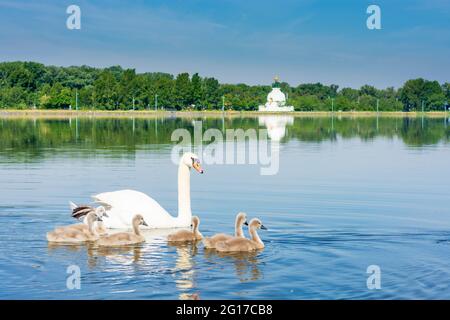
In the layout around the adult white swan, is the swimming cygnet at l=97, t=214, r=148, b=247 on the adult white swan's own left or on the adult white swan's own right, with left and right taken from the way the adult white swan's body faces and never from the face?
on the adult white swan's own right

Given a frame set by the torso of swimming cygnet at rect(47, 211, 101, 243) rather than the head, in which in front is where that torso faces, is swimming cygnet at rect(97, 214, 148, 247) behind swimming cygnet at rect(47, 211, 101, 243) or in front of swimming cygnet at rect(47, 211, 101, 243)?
in front

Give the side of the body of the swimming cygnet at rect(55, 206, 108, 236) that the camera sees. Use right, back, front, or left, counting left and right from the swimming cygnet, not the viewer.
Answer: right

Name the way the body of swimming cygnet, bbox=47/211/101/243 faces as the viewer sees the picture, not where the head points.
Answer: to the viewer's right

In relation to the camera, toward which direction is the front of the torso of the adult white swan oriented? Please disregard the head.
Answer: to the viewer's right

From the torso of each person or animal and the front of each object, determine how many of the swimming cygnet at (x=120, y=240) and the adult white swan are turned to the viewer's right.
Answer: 2

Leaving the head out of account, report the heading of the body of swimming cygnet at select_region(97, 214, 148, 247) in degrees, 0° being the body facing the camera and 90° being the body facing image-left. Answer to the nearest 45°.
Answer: approximately 270°

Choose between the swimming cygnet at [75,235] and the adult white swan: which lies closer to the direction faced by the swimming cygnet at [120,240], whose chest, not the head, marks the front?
the adult white swan

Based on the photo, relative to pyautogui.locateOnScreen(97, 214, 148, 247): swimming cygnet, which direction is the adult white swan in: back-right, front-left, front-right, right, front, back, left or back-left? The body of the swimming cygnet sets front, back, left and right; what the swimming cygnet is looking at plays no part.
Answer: left
